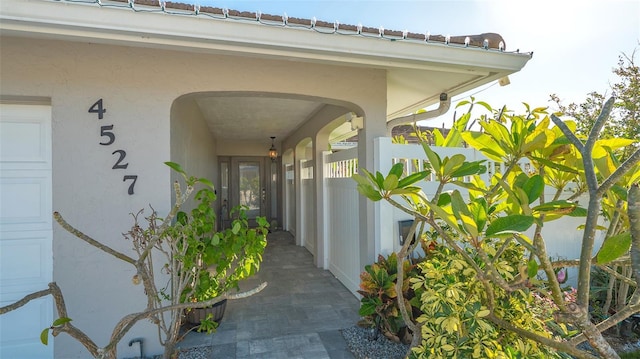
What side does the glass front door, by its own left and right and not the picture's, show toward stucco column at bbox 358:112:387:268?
front

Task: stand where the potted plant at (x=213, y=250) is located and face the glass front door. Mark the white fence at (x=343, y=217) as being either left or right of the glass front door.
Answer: right

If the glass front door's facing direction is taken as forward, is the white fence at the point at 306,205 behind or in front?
in front

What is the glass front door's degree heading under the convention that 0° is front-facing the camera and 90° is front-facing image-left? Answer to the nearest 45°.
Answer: approximately 0°

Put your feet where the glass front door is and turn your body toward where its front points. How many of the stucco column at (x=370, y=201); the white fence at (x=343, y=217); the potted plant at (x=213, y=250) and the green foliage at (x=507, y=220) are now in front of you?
4

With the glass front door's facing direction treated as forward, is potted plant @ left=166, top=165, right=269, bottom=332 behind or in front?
in front

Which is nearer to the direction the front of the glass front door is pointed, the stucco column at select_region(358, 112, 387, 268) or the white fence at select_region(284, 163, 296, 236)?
the stucco column

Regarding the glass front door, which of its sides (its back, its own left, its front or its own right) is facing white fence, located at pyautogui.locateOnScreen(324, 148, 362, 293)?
front

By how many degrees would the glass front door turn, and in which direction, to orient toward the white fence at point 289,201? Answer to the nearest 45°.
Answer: approximately 45° to its left
